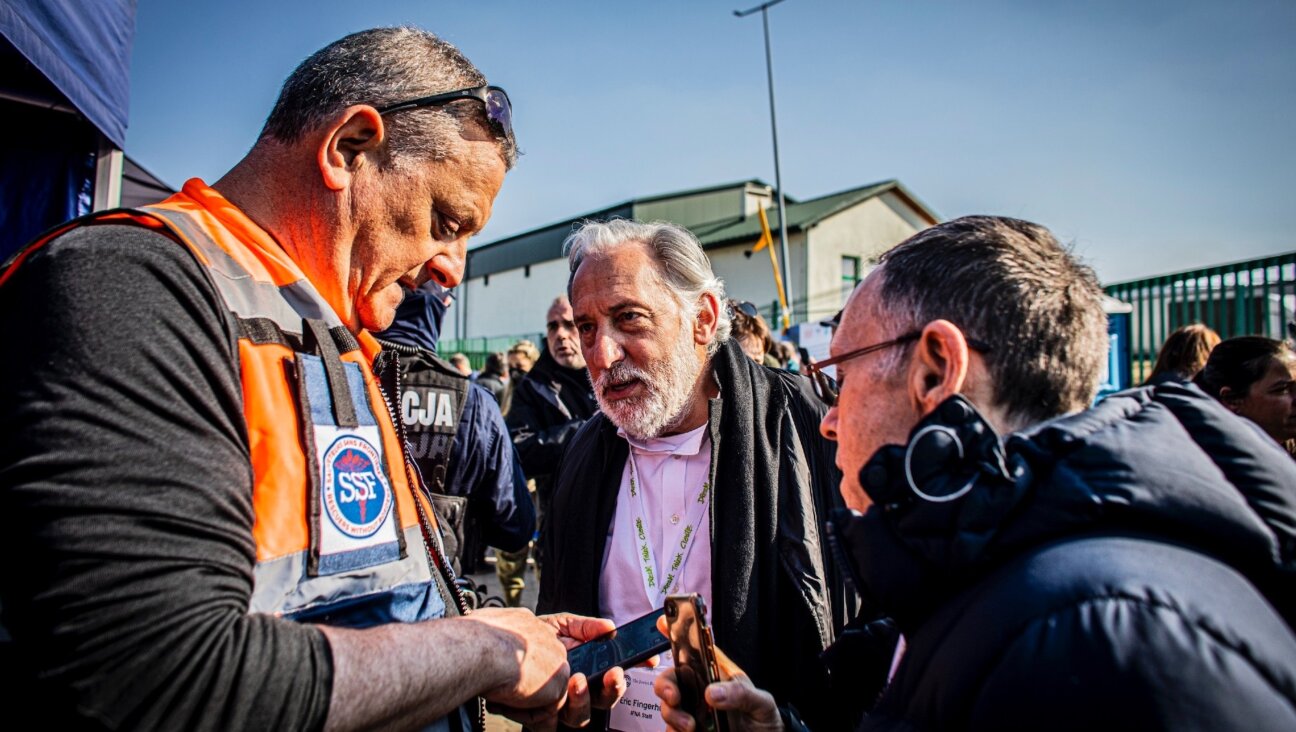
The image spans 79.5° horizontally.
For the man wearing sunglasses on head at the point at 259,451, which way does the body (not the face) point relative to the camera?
to the viewer's right

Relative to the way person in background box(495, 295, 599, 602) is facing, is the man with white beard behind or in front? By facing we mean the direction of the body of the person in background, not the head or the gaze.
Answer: in front

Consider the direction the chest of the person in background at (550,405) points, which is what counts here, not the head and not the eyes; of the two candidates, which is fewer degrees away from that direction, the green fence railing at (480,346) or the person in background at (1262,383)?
the person in background

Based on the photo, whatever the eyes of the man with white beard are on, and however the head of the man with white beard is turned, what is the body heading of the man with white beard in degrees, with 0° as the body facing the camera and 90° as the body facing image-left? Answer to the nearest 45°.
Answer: approximately 45°

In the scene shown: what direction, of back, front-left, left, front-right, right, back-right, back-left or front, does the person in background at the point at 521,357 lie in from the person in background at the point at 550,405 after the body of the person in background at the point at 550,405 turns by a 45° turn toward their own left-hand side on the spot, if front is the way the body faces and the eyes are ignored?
back-left

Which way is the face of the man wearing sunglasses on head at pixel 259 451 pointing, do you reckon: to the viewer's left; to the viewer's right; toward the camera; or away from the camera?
to the viewer's right

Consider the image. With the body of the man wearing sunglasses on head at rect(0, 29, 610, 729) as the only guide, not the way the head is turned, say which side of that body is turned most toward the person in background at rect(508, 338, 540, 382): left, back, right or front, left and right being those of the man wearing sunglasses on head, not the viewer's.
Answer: left

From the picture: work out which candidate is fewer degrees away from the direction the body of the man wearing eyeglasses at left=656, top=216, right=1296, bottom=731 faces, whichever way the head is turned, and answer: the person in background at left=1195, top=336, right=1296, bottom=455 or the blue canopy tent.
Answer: the blue canopy tent

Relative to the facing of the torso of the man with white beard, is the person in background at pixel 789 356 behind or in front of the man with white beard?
behind
